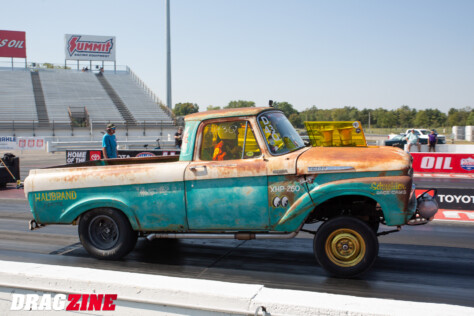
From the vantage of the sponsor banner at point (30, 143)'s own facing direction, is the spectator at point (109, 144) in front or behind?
in front

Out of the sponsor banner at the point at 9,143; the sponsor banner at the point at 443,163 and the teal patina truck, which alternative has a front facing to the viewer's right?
the teal patina truck

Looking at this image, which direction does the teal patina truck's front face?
to the viewer's right

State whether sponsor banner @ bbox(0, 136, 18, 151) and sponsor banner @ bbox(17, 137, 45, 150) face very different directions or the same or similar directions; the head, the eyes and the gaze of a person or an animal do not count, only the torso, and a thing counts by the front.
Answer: same or similar directions

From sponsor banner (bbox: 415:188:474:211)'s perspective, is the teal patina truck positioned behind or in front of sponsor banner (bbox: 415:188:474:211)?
in front

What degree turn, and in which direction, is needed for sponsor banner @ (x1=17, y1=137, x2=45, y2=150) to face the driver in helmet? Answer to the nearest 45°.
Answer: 0° — it already faces them

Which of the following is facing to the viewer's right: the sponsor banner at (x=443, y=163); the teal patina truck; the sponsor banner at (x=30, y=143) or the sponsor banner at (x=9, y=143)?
the teal patina truck

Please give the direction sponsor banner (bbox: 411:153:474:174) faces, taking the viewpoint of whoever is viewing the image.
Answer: facing the viewer

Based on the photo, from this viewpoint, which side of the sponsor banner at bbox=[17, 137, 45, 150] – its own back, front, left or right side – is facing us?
front

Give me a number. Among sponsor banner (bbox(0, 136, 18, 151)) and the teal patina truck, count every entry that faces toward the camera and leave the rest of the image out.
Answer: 1

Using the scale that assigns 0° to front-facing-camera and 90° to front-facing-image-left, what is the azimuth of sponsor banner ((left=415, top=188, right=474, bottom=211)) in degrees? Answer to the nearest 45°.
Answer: approximately 0°

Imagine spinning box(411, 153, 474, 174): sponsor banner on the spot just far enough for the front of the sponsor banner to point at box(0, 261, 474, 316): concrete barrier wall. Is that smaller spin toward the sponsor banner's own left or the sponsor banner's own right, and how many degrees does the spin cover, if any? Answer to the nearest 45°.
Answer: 0° — it already faces it

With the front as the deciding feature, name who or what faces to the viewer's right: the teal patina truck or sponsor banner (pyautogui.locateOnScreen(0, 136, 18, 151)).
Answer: the teal patina truck

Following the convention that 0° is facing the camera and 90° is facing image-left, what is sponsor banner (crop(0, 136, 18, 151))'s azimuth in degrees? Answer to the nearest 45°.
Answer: approximately 0°

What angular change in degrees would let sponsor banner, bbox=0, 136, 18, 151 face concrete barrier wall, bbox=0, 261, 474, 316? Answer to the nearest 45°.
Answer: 0° — it already faces it
